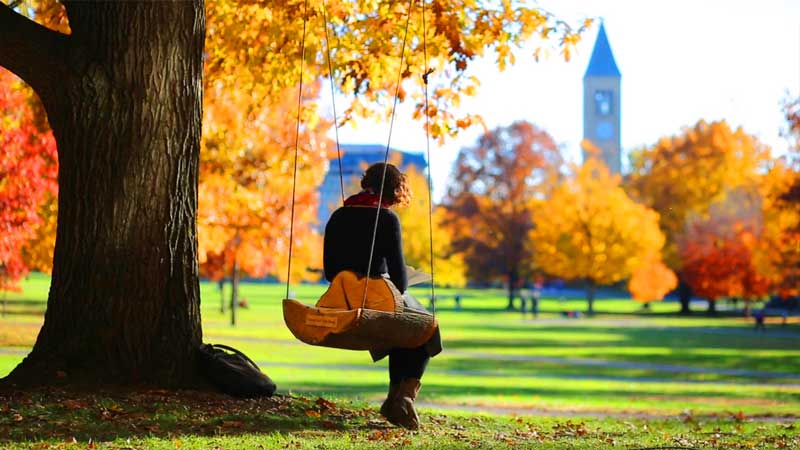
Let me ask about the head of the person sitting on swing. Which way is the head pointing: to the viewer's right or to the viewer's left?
to the viewer's right

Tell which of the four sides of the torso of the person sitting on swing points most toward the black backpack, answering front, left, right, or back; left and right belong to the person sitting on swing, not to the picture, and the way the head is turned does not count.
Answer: left

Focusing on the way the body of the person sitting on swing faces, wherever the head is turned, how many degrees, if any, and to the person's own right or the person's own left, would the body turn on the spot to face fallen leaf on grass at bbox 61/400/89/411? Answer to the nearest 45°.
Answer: approximately 135° to the person's own left

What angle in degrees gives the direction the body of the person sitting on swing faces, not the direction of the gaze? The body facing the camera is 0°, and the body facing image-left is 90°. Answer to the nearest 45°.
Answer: approximately 225°
